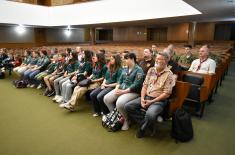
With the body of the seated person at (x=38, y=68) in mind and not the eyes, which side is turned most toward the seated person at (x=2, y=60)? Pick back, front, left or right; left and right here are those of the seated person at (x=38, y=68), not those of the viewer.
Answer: right

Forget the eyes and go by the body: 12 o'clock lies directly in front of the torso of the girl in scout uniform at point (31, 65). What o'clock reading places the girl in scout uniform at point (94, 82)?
the girl in scout uniform at point (94, 82) is roughly at 10 o'clock from the girl in scout uniform at point (31, 65).

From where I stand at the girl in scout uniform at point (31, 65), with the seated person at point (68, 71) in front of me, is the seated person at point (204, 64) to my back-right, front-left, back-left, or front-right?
front-left

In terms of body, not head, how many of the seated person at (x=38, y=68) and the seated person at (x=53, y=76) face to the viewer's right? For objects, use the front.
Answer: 0

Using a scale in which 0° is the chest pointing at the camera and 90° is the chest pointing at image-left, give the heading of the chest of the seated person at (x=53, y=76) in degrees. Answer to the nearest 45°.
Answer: approximately 45°

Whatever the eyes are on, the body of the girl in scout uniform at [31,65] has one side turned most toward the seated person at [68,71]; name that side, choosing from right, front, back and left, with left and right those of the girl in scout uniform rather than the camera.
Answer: left

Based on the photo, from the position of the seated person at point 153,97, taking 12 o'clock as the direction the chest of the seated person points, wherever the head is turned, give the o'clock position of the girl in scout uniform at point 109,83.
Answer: The girl in scout uniform is roughly at 3 o'clock from the seated person.

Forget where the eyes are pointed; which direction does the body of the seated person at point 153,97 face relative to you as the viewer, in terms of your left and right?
facing the viewer and to the left of the viewer

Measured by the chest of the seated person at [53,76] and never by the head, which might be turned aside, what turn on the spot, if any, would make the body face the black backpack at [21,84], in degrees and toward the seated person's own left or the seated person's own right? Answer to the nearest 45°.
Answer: approximately 90° to the seated person's own right

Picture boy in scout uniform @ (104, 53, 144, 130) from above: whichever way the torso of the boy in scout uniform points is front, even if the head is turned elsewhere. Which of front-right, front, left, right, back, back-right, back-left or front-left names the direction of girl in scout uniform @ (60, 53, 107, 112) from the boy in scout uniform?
right

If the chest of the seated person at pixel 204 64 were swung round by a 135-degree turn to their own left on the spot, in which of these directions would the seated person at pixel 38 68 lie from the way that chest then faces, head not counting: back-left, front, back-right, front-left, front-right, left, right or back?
back

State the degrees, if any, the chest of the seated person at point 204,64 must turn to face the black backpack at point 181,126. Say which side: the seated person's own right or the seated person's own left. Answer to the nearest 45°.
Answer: approximately 45° to the seated person's own left

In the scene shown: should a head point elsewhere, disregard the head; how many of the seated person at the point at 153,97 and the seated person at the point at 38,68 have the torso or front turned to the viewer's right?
0
